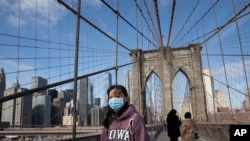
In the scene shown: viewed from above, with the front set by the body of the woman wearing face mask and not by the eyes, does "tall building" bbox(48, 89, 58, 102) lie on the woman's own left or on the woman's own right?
on the woman's own right

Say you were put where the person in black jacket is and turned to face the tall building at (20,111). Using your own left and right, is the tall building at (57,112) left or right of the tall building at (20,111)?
right

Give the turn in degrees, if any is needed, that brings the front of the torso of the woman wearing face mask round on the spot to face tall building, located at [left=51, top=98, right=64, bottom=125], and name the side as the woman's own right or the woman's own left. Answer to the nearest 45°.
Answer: approximately 135° to the woman's own right

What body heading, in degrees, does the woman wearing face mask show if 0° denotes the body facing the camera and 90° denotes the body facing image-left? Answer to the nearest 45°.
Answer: approximately 45°

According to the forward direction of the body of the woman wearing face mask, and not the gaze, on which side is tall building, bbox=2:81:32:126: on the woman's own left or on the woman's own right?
on the woman's own right

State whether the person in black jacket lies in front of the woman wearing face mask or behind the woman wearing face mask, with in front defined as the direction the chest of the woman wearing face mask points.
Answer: behind
